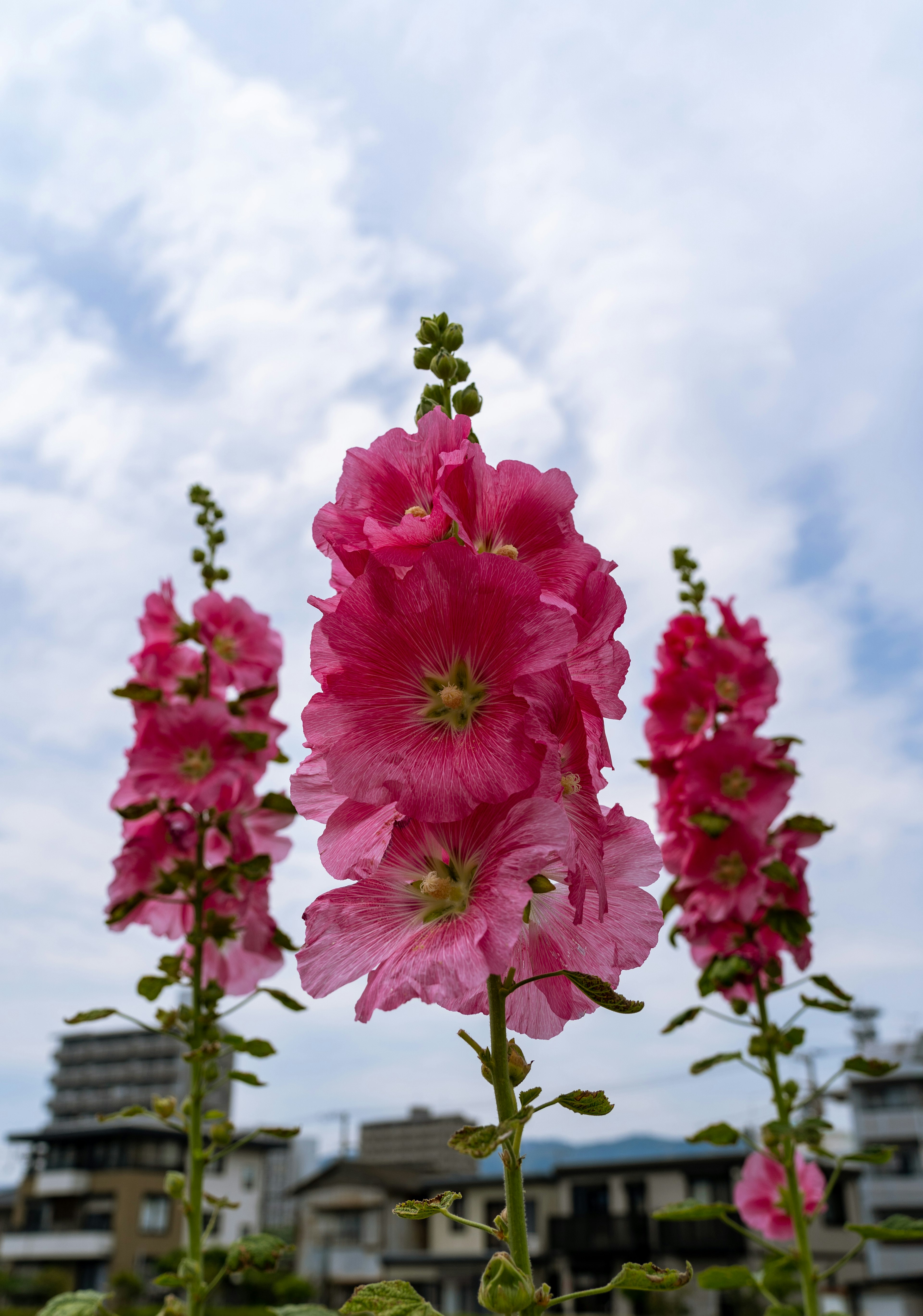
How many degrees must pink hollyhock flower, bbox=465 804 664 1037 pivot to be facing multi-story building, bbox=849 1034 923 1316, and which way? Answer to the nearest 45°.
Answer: approximately 45° to its left

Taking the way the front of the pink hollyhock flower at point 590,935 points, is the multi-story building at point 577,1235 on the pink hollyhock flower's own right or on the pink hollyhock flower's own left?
on the pink hollyhock flower's own left

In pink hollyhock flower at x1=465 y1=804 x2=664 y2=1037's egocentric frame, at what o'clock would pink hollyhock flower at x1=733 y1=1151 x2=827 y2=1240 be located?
pink hollyhock flower at x1=733 y1=1151 x2=827 y2=1240 is roughly at 11 o'clock from pink hollyhock flower at x1=465 y1=804 x2=664 y2=1037.
